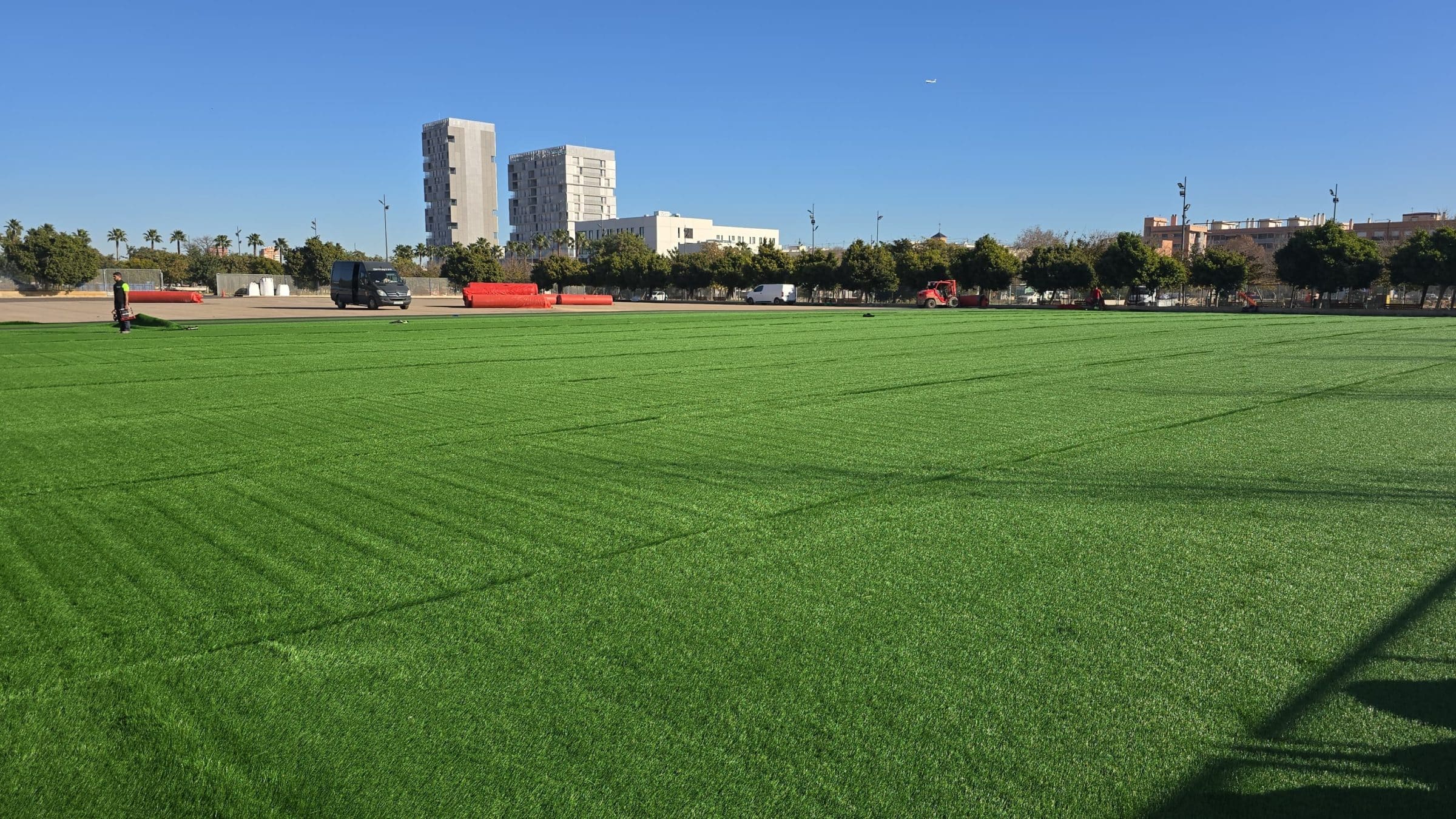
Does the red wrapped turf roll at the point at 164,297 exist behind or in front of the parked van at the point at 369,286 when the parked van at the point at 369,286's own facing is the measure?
behind

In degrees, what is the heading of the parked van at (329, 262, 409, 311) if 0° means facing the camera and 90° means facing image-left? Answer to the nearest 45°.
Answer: approximately 315°

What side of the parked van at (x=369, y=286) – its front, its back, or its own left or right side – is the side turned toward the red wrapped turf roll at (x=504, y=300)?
left

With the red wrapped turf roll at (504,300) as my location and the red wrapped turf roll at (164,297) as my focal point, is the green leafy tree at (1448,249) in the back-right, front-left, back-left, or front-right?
back-right

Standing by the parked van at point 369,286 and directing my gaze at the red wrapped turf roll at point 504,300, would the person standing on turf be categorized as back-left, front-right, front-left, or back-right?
back-right

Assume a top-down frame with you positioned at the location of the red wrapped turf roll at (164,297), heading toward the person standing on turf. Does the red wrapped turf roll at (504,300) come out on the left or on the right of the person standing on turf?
left
